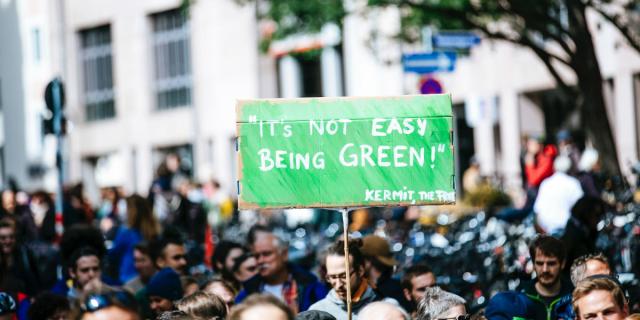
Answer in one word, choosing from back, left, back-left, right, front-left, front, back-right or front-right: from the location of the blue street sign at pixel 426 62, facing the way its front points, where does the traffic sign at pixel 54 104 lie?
right

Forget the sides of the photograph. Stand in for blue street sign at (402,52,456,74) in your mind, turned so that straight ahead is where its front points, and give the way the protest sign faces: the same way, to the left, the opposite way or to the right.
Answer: the same way

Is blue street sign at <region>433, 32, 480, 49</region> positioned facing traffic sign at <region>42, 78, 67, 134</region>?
no

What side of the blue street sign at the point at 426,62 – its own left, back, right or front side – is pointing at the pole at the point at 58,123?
right

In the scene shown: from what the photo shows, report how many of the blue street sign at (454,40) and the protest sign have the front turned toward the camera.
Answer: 2

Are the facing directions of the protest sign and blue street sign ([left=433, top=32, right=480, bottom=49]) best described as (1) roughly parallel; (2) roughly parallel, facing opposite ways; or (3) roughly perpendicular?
roughly parallel

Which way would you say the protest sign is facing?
toward the camera

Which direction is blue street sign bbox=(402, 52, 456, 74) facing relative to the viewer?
toward the camera

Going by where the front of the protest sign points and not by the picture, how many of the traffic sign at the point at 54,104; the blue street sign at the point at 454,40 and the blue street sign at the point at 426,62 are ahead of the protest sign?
0

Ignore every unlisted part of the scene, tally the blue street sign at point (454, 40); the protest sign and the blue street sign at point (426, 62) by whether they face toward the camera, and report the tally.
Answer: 3

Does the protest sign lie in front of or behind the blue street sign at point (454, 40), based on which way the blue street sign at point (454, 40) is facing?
in front

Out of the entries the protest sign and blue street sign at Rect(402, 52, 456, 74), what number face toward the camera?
2

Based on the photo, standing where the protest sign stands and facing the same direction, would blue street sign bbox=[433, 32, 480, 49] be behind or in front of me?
behind

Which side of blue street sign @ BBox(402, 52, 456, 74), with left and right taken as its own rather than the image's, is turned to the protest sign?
front
